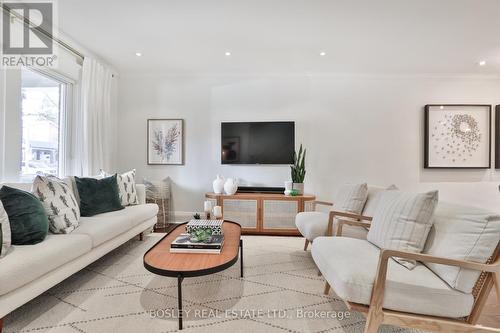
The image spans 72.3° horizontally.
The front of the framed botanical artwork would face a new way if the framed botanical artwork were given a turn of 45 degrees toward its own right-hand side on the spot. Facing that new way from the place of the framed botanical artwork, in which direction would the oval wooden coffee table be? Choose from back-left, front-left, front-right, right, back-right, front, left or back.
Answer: front-left

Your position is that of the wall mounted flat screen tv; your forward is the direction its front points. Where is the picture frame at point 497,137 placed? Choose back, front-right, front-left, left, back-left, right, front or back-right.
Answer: left

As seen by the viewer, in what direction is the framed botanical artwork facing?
toward the camera

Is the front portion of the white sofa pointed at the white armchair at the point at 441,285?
yes

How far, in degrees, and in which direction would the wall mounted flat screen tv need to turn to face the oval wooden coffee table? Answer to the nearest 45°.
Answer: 0° — it already faces it

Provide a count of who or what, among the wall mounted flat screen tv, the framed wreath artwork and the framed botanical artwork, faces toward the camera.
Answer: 3

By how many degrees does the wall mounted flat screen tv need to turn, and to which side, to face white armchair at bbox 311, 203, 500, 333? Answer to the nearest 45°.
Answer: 0° — it already faces it

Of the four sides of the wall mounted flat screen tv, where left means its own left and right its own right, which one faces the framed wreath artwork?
left

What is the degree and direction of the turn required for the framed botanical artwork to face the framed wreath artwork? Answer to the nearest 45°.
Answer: approximately 90° to its left

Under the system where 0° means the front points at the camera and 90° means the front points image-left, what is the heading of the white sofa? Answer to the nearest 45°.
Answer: approximately 315°

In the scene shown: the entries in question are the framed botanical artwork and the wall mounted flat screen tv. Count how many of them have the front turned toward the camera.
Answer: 2

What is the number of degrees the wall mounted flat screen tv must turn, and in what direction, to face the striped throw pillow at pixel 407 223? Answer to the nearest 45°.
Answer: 0° — it already faces it

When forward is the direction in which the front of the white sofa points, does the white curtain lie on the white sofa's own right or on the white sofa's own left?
on the white sofa's own left

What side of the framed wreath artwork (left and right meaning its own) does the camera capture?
front
